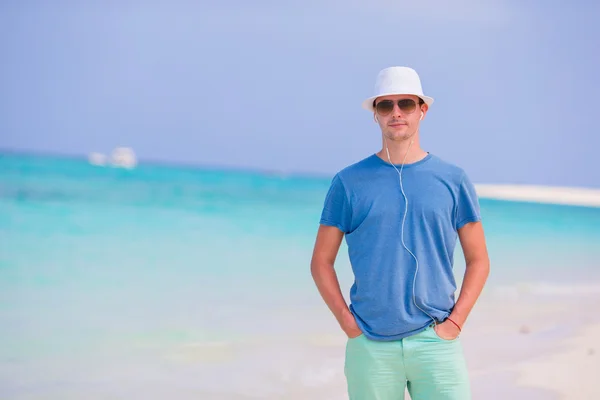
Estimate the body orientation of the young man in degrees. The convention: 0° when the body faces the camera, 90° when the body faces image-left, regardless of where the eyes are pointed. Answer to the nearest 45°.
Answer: approximately 0°
